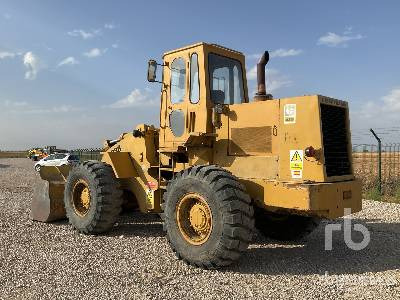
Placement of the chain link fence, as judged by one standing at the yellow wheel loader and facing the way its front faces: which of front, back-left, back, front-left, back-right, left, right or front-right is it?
right

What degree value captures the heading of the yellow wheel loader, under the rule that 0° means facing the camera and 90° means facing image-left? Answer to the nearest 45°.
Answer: approximately 135°
